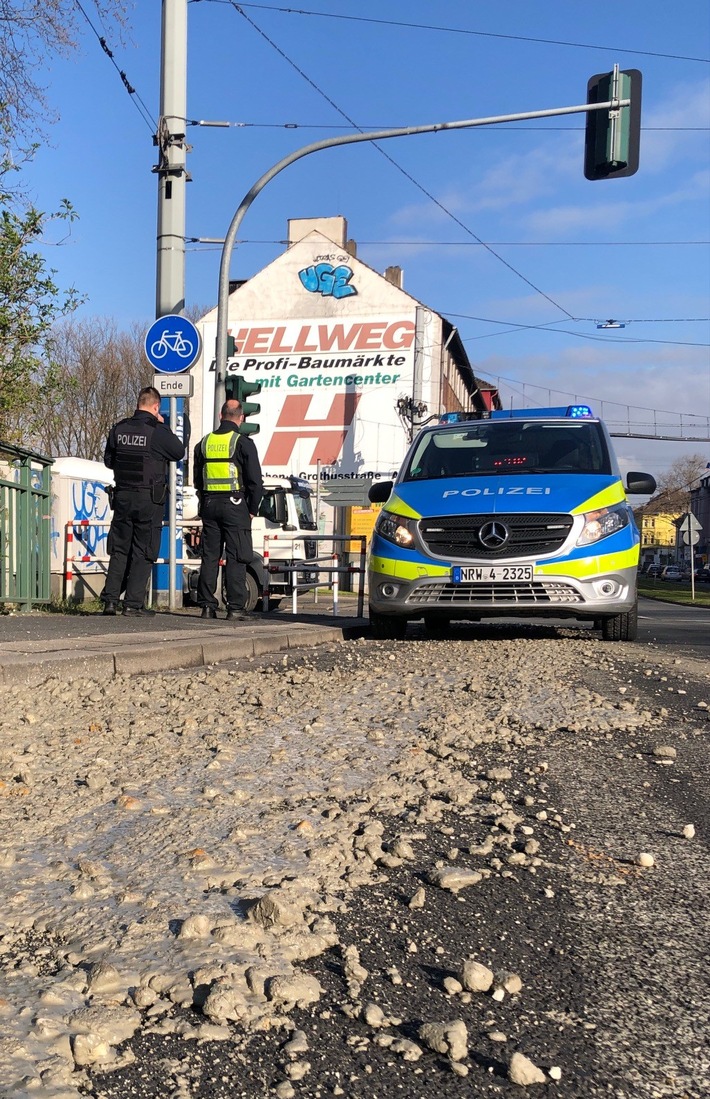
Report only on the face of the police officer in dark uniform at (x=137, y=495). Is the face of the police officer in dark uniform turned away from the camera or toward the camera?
away from the camera

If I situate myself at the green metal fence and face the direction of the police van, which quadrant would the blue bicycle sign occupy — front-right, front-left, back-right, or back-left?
front-left

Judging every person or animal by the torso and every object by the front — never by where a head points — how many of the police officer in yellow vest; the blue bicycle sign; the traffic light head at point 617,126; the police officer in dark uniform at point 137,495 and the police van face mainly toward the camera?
2

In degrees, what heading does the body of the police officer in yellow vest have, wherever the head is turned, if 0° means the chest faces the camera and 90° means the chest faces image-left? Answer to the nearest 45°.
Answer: approximately 225°

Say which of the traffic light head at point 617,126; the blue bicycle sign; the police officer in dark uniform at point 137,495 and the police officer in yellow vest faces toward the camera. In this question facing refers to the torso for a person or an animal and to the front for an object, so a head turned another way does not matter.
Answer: the blue bicycle sign

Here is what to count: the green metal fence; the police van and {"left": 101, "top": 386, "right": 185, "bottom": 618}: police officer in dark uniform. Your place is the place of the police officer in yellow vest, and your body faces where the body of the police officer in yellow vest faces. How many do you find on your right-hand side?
1

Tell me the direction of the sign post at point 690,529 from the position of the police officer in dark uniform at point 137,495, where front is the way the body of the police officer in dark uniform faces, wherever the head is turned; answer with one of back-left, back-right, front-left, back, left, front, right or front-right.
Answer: front

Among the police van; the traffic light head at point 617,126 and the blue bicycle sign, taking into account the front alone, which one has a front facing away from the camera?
the traffic light head

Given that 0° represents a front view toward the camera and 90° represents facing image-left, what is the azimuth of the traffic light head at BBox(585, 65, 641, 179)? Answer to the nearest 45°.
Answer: approximately 180°

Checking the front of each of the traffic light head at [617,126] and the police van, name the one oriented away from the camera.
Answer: the traffic light head

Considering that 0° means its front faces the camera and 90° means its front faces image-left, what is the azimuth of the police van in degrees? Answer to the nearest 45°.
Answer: approximately 0°

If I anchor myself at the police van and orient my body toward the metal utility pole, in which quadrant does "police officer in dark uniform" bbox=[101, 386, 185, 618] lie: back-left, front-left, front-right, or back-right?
front-left

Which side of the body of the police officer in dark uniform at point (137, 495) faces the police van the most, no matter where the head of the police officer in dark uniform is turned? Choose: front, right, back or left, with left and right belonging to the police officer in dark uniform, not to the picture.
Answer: right
